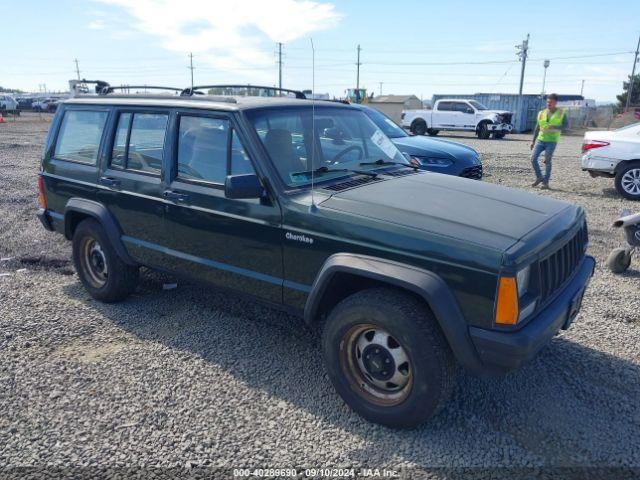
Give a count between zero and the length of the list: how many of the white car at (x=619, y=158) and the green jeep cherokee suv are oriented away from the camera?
0

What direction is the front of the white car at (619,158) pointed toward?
to the viewer's right

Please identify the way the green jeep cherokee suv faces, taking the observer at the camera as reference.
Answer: facing the viewer and to the right of the viewer

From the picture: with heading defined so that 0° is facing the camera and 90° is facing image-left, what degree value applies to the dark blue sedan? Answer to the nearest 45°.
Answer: approximately 315°

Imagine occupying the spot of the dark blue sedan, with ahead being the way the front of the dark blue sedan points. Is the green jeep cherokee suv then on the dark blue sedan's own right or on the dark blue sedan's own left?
on the dark blue sedan's own right

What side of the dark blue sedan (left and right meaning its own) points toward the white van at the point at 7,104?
back

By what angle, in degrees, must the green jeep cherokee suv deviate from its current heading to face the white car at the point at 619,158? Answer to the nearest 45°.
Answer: approximately 90° to its left

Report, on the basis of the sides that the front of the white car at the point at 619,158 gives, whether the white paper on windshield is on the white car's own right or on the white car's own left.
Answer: on the white car's own right

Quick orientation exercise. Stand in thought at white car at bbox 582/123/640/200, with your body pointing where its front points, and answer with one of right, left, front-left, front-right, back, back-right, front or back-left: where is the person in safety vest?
back
